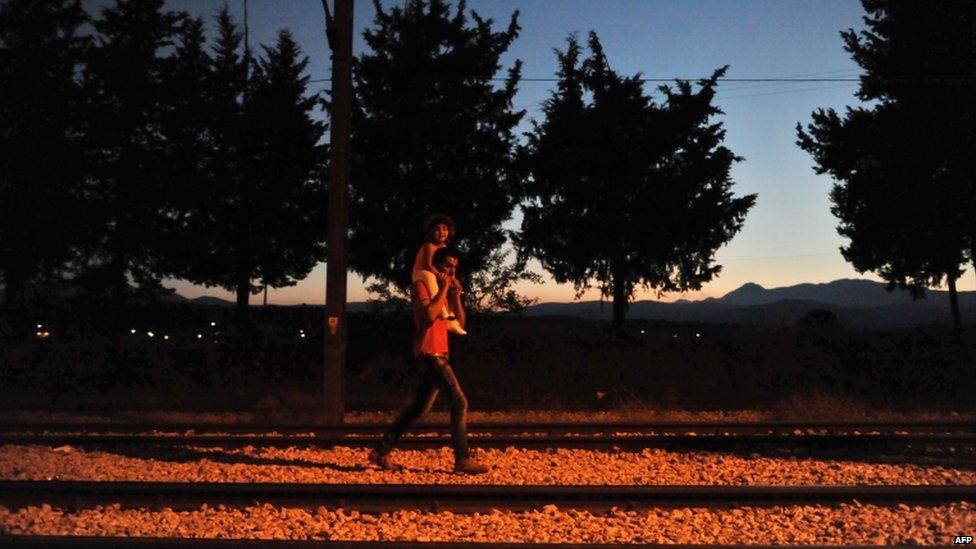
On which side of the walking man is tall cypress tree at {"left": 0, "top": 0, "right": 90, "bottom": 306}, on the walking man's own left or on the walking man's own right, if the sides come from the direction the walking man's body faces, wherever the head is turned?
on the walking man's own left

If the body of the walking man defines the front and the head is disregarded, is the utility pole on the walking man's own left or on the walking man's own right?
on the walking man's own left

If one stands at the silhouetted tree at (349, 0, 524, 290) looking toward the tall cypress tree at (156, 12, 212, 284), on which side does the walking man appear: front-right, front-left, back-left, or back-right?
back-left

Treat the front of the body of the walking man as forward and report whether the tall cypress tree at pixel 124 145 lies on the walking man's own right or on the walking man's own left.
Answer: on the walking man's own left

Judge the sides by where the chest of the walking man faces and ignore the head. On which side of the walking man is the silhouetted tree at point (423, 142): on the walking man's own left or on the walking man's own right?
on the walking man's own left

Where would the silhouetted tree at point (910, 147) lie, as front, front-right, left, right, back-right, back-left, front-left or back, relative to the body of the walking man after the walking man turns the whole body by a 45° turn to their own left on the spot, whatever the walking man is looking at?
front

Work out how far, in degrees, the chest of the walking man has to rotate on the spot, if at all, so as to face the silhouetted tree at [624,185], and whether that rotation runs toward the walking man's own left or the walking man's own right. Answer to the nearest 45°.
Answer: approximately 90° to the walking man's own left

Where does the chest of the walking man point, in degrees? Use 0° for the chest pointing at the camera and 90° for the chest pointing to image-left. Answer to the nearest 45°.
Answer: approximately 270°
